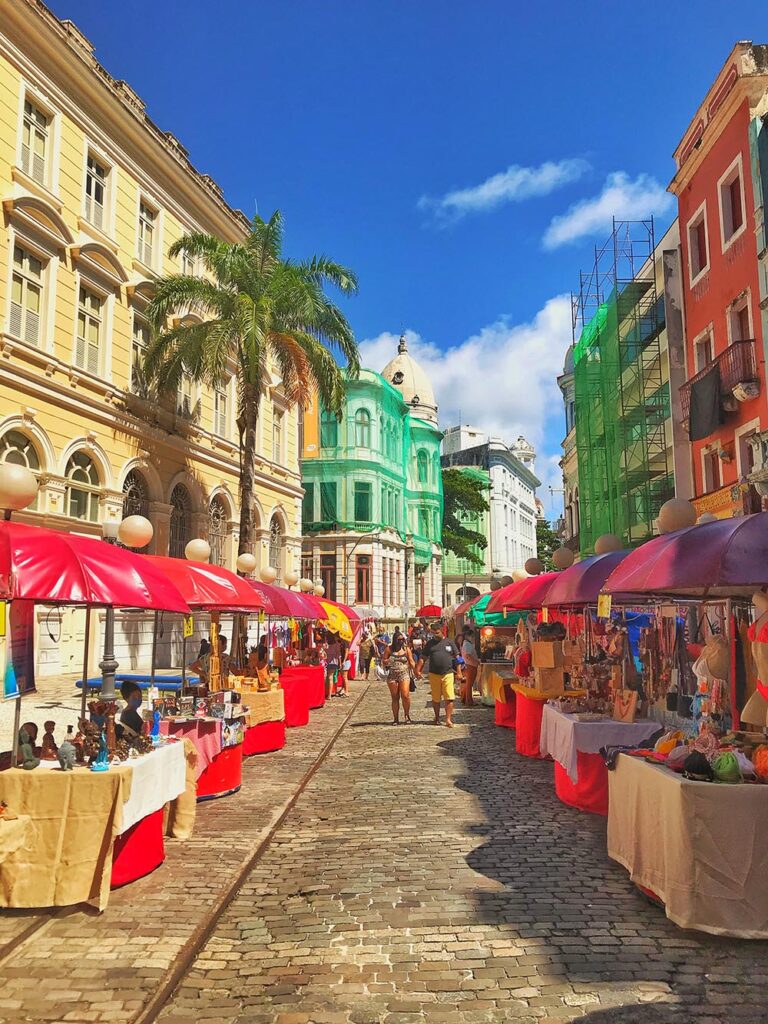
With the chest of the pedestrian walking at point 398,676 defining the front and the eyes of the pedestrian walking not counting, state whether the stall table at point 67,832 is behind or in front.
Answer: in front

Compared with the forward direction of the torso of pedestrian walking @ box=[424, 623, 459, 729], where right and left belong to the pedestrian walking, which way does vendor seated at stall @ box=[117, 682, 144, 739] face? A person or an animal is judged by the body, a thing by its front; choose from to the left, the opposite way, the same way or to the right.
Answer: to the left

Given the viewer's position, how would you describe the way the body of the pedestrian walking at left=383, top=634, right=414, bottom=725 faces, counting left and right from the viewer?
facing the viewer

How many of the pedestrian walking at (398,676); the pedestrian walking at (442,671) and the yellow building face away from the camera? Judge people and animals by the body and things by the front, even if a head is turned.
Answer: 0

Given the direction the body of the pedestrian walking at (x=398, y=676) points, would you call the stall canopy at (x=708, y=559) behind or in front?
in front

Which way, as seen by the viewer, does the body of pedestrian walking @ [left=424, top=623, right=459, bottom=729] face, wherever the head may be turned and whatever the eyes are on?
toward the camera

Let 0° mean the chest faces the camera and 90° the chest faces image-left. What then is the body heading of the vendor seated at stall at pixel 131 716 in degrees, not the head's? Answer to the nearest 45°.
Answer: approximately 270°

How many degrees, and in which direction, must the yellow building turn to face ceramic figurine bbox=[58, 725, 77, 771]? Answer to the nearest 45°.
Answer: approximately 45° to its right

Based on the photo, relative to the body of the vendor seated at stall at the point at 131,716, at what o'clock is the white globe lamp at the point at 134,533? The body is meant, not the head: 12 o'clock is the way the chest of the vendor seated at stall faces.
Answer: The white globe lamp is roughly at 9 o'clock from the vendor seated at stall.

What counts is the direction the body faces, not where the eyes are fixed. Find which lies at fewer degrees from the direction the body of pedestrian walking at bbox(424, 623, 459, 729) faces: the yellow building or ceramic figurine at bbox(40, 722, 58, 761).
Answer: the ceramic figurine
